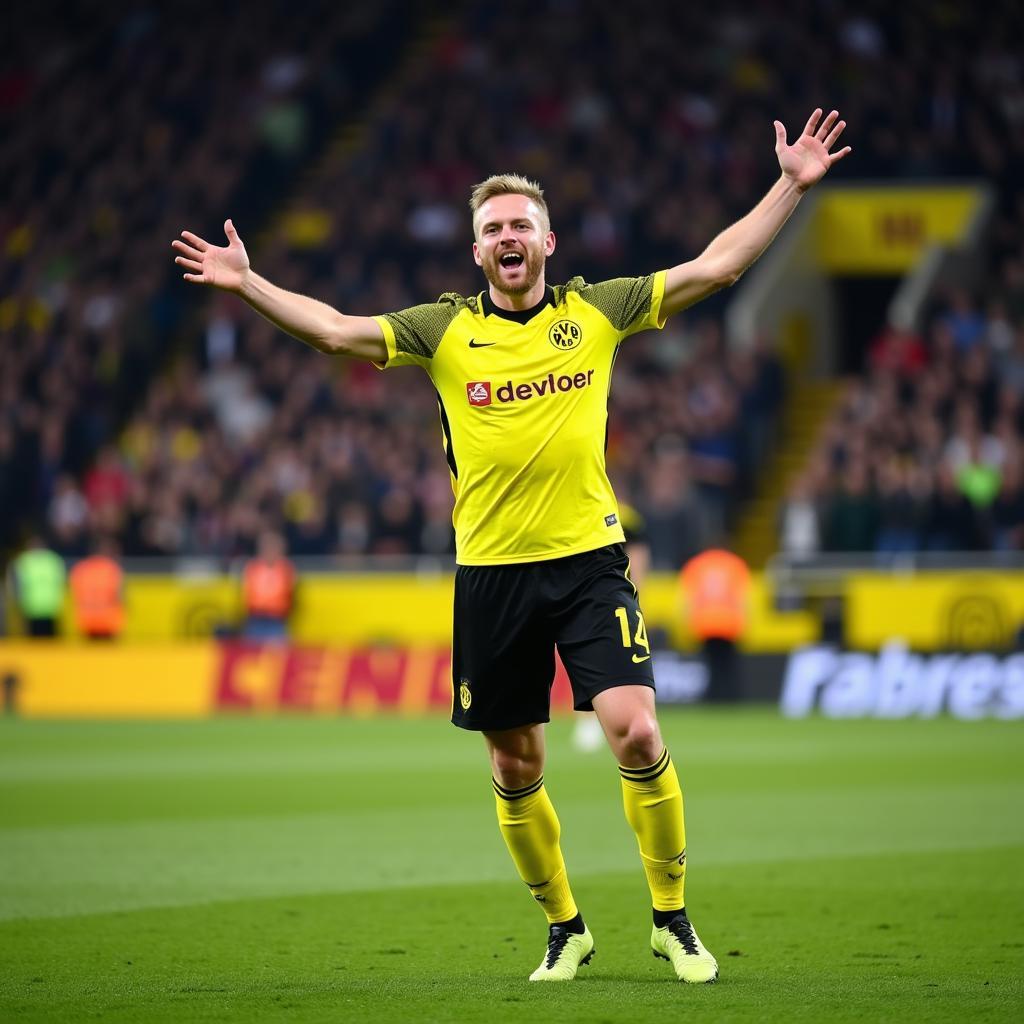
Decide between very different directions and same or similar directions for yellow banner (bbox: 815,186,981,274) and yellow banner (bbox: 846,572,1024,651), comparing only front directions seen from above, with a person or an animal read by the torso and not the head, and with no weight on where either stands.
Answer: same or similar directions

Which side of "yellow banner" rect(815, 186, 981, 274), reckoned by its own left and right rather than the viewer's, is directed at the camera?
front

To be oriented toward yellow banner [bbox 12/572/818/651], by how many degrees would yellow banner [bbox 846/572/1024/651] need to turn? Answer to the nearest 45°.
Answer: approximately 90° to its right

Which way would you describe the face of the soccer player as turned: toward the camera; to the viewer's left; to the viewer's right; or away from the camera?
toward the camera

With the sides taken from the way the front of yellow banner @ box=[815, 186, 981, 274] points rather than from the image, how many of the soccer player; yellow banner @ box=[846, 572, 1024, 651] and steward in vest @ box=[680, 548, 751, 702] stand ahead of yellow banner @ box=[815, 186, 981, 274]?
3

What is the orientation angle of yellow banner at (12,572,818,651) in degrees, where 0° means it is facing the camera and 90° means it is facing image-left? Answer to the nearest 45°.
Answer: approximately 0°

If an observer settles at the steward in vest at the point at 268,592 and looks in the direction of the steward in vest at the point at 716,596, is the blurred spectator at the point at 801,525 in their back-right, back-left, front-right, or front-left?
front-left

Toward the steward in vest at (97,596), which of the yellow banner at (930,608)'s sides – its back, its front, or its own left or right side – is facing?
right

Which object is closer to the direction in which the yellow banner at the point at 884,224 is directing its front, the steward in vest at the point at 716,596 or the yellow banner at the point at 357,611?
the steward in vest

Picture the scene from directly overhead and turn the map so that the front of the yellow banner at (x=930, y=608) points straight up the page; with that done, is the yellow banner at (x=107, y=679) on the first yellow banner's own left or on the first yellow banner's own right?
on the first yellow banner's own right

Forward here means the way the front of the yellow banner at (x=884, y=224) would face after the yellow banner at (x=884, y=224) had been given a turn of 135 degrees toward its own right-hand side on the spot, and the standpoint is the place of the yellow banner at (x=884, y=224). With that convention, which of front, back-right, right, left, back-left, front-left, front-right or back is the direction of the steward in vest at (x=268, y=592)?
left

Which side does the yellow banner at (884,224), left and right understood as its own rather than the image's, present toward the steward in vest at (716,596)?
front

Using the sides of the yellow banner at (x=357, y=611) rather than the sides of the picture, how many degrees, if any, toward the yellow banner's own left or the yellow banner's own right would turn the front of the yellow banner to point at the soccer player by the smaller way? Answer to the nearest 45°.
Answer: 0° — it already faces them

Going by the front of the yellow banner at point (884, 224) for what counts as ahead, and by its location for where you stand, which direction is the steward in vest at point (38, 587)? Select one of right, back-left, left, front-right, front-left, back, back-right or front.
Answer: front-right

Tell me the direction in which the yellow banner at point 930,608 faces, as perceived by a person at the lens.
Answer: facing the viewer

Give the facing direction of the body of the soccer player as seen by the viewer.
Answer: toward the camera
